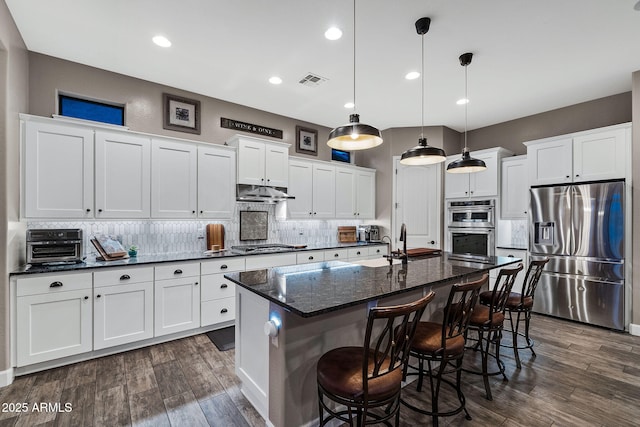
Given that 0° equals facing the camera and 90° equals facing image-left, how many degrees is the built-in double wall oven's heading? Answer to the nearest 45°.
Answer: approximately 45°

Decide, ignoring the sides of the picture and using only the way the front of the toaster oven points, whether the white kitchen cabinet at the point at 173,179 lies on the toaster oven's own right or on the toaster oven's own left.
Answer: on the toaster oven's own left

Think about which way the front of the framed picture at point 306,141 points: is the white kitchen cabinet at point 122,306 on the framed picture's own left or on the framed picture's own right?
on the framed picture's own right

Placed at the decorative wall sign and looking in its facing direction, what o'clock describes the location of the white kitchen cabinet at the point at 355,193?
The white kitchen cabinet is roughly at 10 o'clock from the decorative wall sign.

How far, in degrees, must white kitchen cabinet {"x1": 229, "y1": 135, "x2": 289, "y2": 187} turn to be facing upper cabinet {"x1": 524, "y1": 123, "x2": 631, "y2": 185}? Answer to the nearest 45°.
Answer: approximately 45° to its left
